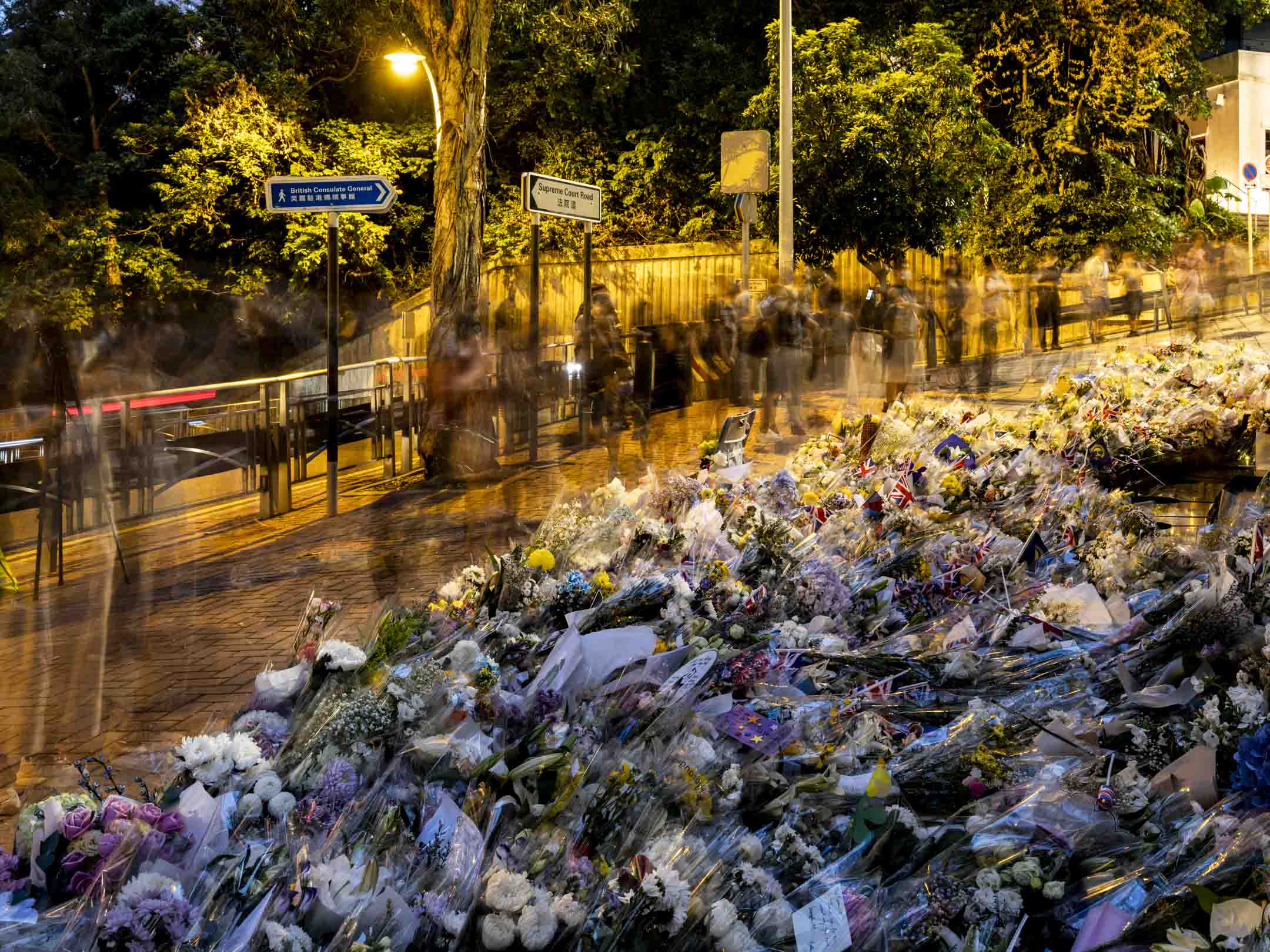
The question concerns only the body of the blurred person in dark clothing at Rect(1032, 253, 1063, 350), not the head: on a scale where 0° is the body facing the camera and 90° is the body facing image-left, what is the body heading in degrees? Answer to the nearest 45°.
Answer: approximately 0°

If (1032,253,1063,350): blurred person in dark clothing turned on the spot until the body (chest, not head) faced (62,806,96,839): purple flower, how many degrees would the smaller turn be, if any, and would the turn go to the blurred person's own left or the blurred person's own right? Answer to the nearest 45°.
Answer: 0° — they already face it

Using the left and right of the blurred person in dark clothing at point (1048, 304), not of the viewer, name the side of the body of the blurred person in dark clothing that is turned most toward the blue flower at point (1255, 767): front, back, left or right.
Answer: front

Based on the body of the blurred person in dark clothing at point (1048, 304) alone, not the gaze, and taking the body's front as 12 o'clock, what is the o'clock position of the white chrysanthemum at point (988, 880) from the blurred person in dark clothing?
The white chrysanthemum is roughly at 12 o'clock from the blurred person in dark clothing.

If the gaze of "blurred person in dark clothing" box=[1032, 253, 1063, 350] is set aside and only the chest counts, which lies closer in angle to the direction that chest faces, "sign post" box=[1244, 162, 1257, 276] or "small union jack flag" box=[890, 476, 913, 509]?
the small union jack flag

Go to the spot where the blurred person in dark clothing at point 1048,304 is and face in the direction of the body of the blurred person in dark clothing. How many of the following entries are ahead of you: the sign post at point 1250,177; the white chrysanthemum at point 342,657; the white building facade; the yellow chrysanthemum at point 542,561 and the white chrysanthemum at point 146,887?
3

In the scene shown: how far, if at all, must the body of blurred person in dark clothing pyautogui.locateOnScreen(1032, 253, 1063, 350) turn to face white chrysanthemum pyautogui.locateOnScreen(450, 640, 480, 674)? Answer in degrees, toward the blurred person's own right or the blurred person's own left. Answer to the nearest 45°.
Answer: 0° — they already face it

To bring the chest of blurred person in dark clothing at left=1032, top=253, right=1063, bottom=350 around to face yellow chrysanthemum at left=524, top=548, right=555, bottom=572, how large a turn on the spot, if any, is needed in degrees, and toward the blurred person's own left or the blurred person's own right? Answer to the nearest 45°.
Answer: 0° — they already face it
